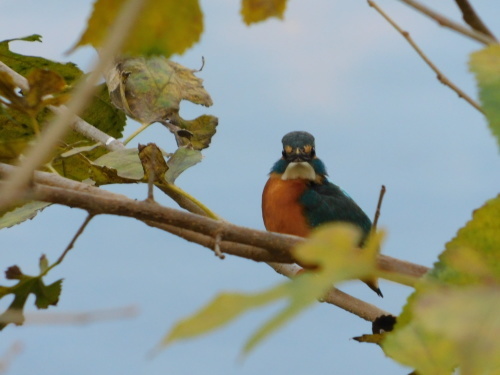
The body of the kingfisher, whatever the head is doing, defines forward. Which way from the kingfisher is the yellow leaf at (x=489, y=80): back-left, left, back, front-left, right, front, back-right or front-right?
front-left

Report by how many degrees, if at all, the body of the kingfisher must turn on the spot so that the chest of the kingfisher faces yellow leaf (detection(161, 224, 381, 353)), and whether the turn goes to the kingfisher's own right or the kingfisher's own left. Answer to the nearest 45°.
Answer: approximately 45° to the kingfisher's own left

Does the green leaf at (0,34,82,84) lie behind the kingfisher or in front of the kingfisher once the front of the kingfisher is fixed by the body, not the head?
in front

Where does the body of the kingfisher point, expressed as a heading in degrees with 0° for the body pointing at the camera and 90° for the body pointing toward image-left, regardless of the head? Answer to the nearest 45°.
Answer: approximately 45°

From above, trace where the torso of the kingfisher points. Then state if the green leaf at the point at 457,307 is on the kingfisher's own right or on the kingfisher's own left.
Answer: on the kingfisher's own left

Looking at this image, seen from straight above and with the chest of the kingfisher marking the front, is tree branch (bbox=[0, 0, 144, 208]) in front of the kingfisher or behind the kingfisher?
in front

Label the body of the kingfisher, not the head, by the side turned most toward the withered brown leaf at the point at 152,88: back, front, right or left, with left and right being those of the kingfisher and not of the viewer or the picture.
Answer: front
